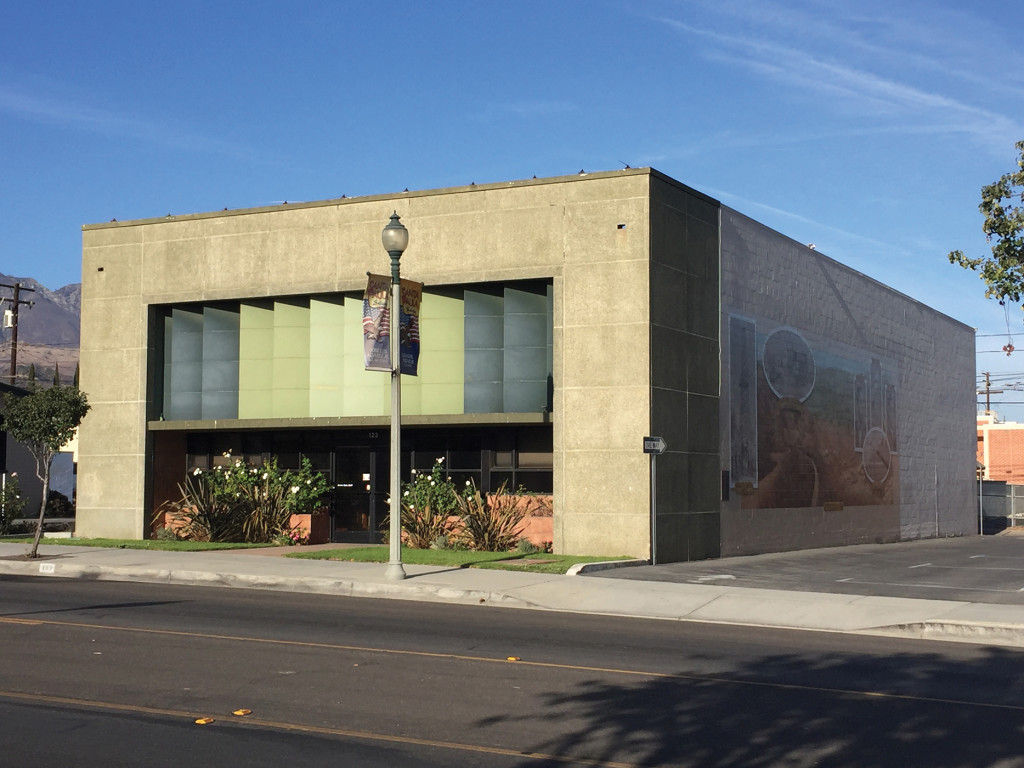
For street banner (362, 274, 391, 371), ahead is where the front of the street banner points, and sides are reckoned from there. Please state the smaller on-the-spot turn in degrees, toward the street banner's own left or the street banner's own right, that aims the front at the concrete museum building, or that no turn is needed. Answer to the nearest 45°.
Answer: approximately 180°

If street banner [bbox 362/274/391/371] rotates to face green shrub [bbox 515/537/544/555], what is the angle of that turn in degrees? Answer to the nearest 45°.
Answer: approximately 135° to its left

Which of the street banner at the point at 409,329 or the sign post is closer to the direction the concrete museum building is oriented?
the street banner

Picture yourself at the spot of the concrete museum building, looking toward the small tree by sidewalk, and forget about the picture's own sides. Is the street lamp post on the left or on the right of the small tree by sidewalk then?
left

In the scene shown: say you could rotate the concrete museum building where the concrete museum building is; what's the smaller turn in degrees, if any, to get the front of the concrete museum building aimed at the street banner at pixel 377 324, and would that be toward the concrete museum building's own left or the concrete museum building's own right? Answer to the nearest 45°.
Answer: approximately 45° to the concrete museum building's own left

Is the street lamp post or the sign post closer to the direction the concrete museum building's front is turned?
the street lamp post

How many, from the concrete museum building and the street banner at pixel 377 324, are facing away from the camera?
0

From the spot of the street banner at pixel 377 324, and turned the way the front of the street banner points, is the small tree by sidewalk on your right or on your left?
on your right

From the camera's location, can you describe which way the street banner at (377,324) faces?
facing the viewer

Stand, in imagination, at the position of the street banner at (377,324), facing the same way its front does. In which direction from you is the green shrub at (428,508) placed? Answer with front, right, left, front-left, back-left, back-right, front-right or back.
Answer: back

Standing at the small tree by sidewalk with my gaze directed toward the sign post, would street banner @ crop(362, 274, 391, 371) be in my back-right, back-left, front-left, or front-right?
front-right

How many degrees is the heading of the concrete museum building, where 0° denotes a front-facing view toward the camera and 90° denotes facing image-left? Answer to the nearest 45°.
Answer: approximately 45°
